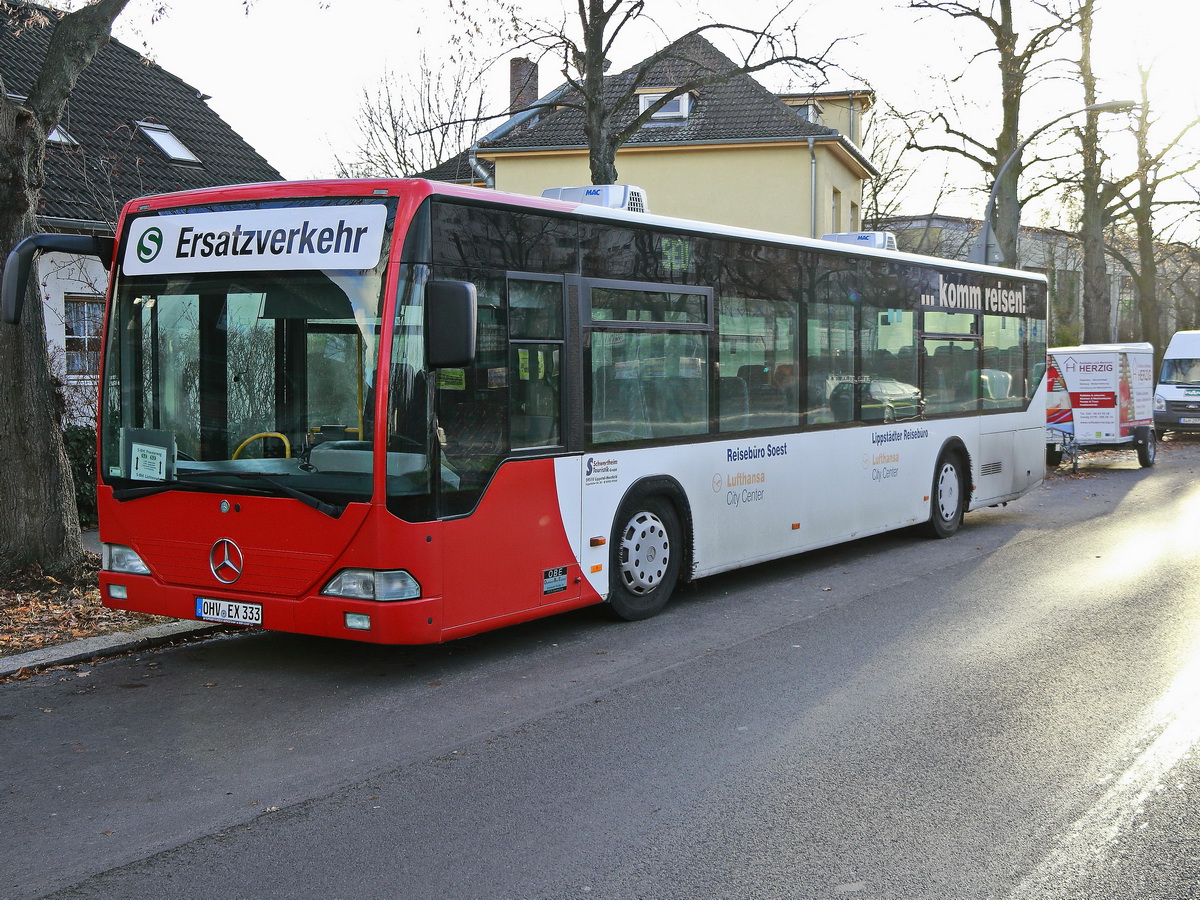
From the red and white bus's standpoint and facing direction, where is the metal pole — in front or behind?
behind

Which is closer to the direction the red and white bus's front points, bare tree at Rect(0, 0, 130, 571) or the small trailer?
the bare tree

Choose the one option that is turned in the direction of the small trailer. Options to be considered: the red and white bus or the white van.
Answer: the white van

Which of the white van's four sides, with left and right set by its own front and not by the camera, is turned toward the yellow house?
right

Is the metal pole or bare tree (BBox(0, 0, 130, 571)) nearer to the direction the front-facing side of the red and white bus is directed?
the bare tree

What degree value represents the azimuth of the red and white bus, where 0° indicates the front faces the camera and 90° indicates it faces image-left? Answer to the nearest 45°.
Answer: approximately 45°

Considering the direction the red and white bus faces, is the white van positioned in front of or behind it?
behind
